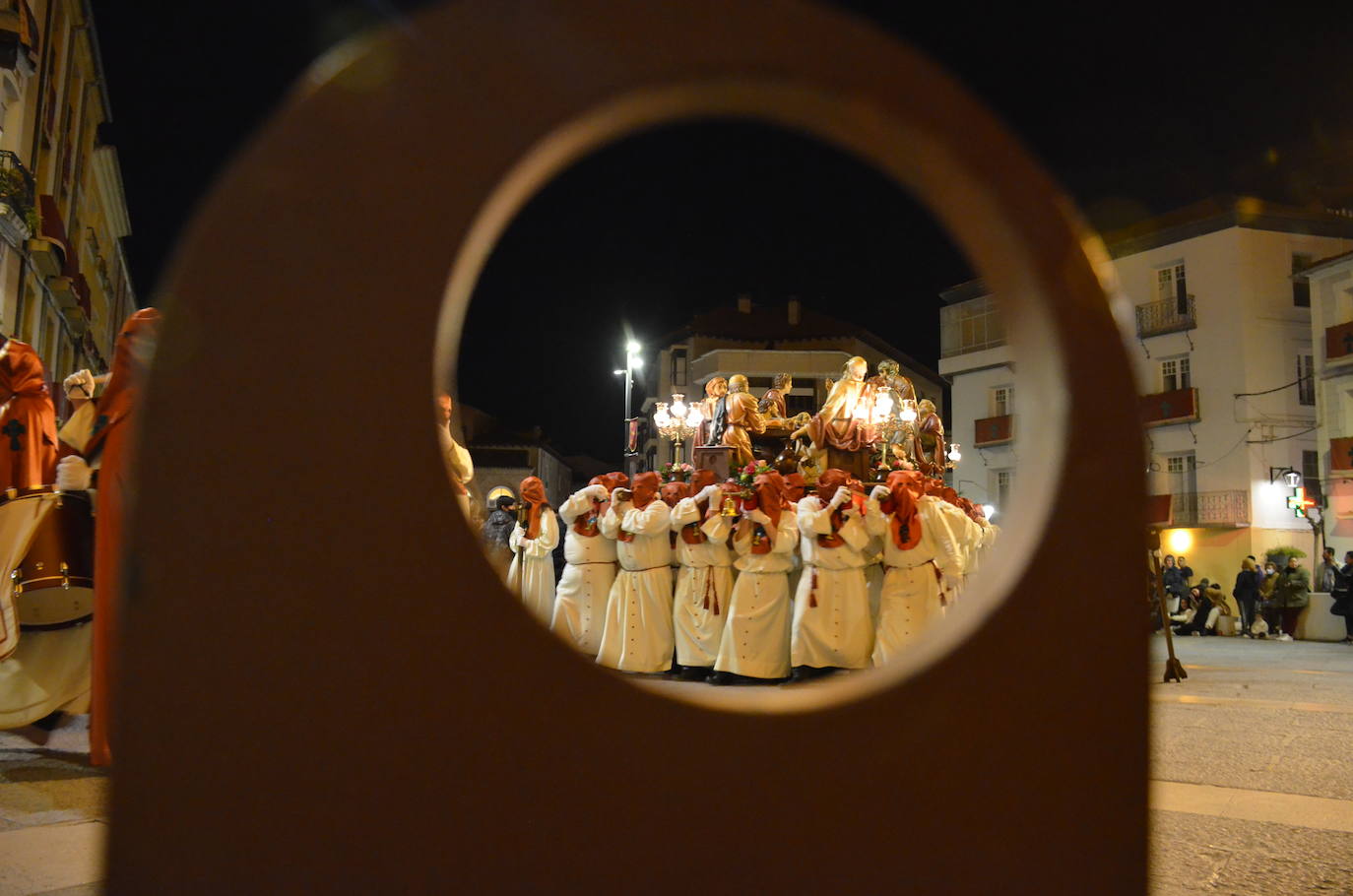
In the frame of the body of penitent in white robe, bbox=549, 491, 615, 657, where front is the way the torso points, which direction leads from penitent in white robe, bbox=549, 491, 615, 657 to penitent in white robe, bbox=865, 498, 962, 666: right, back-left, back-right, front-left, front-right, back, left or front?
front-left

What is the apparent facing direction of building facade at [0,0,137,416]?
to the viewer's right

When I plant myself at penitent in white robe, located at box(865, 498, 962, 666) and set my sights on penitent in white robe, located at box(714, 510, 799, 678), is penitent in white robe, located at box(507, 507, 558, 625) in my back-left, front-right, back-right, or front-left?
front-right

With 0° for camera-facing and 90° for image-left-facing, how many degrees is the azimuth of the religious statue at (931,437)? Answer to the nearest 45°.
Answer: approximately 45°

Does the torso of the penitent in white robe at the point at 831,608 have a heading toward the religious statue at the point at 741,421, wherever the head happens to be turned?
no

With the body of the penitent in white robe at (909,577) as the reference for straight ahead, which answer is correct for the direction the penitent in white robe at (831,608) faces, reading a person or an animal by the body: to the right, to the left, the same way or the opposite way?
the same way

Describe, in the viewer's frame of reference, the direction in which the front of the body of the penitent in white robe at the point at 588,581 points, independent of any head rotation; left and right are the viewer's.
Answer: facing the viewer

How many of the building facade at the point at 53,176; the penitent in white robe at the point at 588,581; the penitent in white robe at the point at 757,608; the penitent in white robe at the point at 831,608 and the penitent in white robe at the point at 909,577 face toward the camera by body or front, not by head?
4

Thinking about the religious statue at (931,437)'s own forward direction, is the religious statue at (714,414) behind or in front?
in front

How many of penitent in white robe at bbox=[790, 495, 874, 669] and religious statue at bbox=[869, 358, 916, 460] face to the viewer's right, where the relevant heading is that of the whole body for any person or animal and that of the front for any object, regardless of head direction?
0

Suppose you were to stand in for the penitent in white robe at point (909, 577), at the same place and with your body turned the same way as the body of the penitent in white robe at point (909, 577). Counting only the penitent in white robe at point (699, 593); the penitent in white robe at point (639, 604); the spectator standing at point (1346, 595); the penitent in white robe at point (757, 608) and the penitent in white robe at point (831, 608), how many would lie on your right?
4

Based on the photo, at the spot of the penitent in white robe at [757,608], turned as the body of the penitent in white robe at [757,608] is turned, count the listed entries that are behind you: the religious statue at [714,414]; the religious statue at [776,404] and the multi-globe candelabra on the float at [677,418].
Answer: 3

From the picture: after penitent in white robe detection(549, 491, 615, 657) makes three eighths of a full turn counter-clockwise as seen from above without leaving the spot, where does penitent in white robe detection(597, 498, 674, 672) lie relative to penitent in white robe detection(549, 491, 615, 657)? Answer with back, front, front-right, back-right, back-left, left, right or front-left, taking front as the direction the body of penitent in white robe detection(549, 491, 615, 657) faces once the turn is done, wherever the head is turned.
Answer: right

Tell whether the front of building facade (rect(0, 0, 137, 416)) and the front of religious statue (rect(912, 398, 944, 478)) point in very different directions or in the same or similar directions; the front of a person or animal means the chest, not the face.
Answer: very different directions

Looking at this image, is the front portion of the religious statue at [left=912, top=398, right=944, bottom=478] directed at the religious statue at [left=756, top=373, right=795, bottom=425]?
yes

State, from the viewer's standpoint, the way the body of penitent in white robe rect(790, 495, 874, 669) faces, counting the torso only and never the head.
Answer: toward the camera

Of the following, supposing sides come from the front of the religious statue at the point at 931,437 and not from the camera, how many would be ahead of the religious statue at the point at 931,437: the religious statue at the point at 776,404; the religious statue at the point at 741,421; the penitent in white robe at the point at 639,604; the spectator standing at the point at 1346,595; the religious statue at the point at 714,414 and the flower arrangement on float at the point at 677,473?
5

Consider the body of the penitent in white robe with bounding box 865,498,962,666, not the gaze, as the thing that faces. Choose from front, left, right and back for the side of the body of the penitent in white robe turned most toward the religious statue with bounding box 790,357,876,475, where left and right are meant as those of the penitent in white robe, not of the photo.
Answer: back
